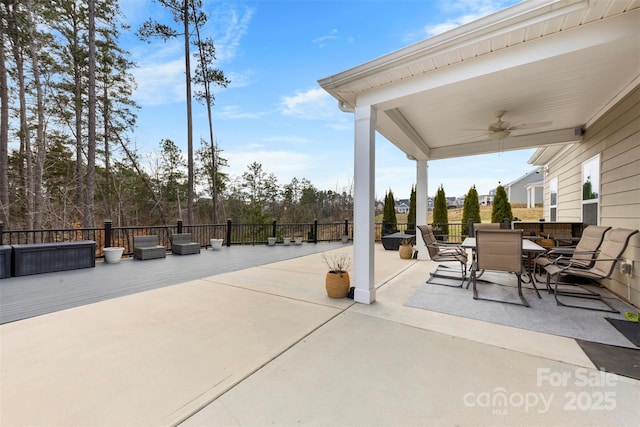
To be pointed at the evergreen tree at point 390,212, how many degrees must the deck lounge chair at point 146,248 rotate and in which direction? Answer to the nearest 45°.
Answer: approximately 45° to its left

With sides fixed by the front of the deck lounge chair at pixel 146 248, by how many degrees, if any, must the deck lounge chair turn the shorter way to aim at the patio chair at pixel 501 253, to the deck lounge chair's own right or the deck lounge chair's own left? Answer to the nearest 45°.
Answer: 0° — it already faces it

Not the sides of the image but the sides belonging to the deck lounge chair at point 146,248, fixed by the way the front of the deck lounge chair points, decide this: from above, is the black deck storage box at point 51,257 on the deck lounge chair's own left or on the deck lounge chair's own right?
on the deck lounge chair's own right

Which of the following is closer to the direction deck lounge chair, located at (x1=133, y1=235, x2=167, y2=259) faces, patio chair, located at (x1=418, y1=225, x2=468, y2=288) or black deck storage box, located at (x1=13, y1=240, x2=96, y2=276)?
the patio chair

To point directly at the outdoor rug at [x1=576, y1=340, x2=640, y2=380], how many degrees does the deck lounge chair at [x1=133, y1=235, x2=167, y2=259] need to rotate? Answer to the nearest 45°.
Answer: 0° — it already faces it

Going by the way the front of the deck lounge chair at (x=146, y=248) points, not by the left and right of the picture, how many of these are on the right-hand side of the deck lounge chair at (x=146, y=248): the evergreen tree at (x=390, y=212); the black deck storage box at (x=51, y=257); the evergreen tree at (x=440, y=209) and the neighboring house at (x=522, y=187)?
1

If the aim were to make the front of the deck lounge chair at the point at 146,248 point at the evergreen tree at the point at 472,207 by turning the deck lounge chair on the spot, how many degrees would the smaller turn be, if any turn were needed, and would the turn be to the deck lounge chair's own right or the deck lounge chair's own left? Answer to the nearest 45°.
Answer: approximately 45° to the deck lounge chair's own left

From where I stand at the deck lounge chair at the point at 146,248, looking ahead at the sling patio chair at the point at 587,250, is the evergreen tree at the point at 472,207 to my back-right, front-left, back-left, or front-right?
front-left

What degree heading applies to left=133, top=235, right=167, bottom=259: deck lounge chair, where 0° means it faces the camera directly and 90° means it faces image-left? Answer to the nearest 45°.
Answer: approximately 315°

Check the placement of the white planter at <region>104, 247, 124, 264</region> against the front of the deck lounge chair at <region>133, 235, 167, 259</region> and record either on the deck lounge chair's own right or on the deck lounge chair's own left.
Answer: on the deck lounge chair's own right

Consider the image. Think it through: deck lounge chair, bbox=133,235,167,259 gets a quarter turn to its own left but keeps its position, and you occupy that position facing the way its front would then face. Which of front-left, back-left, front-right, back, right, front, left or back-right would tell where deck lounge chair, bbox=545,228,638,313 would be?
right

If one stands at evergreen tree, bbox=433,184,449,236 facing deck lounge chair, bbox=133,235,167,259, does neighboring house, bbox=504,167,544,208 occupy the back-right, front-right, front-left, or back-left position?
back-right

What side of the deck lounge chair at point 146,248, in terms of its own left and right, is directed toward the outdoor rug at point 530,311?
front

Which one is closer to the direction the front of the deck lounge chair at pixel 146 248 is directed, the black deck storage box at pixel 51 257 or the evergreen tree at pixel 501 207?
the evergreen tree

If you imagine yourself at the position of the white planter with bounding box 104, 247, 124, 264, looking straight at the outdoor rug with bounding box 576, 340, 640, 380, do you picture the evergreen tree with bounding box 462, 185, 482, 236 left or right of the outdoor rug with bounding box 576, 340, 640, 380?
left

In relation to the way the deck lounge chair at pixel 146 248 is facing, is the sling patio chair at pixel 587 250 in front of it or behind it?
in front
